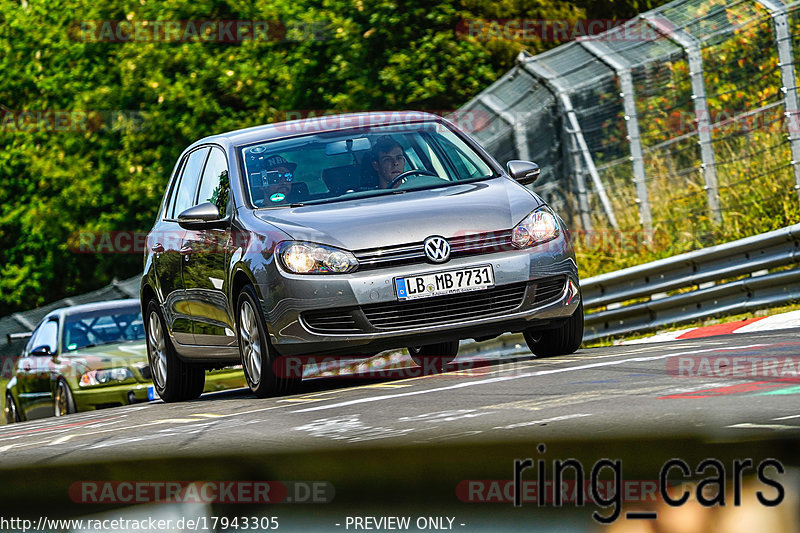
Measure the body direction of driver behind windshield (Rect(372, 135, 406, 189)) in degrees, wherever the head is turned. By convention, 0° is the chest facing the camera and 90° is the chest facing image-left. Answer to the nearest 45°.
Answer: approximately 315°

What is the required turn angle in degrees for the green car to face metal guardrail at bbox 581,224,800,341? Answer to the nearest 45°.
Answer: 0° — it already faces it

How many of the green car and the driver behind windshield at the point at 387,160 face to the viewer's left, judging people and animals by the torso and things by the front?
0

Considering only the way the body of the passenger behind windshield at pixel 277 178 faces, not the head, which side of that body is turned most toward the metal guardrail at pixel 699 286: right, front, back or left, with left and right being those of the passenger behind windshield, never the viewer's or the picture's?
left

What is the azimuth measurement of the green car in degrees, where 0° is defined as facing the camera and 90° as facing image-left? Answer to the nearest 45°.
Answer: approximately 315°

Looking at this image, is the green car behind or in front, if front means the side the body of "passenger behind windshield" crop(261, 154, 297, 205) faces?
behind

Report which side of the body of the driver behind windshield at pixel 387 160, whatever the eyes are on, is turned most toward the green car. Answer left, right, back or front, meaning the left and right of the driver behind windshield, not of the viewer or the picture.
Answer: back

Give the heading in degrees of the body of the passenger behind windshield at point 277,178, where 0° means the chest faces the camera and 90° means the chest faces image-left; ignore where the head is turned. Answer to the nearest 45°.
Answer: approximately 315°

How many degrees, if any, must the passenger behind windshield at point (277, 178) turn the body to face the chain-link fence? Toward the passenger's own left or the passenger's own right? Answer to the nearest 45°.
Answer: approximately 90° to the passenger's own left
